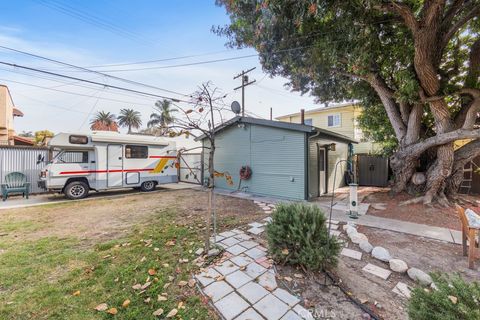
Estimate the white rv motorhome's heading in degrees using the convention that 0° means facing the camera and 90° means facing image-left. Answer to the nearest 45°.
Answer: approximately 90°

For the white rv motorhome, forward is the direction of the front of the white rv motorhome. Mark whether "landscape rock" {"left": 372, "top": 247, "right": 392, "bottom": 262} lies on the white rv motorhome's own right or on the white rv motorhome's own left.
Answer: on the white rv motorhome's own left

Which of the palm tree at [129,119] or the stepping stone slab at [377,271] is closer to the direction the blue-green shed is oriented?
the stepping stone slab

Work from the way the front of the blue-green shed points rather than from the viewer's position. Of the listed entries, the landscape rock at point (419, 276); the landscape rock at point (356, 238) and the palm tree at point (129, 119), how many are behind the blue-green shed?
1

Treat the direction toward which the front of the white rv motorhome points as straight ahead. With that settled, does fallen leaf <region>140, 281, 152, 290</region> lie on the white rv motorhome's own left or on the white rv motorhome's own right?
on the white rv motorhome's own left

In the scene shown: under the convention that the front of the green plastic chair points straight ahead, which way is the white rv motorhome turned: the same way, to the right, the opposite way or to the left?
to the right

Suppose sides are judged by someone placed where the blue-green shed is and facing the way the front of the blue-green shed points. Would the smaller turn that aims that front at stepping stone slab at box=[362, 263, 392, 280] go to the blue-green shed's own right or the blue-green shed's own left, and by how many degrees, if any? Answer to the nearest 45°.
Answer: approximately 45° to the blue-green shed's own right

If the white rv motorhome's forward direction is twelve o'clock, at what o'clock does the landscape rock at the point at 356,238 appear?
The landscape rock is roughly at 8 o'clock from the white rv motorhome.

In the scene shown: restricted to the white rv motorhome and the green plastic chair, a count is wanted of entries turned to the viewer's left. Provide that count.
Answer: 1

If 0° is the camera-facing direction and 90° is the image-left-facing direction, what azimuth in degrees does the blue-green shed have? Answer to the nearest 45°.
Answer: approximately 315°

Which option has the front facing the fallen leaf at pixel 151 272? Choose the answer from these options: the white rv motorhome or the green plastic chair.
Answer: the green plastic chair

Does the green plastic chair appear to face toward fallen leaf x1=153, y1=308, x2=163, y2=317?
yes

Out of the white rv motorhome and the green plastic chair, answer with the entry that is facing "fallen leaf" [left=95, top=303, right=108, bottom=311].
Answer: the green plastic chair
